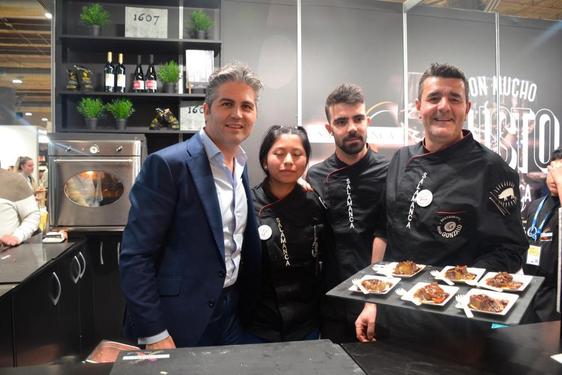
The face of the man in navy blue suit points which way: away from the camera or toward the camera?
toward the camera

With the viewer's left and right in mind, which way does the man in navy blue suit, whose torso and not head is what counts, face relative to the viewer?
facing the viewer and to the right of the viewer

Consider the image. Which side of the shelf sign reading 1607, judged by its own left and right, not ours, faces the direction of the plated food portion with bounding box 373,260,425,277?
front

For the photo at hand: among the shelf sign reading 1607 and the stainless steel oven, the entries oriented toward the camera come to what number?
2

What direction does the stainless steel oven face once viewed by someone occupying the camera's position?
facing the viewer

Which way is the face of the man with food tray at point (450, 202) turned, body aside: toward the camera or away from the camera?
toward the camera

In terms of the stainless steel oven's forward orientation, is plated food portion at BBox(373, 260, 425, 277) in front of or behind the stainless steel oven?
in front

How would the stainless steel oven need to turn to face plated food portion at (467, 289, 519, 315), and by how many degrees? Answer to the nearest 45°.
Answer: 0° — it already faces it

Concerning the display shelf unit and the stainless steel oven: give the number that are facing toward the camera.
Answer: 2

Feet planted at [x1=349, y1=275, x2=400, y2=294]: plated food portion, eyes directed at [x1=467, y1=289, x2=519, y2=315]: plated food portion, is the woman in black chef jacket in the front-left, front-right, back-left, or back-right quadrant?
back-left

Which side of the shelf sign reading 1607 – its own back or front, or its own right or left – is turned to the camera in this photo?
front

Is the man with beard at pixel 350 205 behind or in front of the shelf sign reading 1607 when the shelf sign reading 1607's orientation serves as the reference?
in front

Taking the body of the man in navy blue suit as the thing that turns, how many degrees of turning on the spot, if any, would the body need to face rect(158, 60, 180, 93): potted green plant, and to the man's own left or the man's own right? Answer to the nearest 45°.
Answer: approximately 135° to the man's own left

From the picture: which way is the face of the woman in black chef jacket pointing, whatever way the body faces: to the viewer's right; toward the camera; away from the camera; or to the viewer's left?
toward the camera

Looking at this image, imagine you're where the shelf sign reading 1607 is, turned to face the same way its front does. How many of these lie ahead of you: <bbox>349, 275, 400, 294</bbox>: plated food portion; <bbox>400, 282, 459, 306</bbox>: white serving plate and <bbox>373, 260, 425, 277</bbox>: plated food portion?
3
